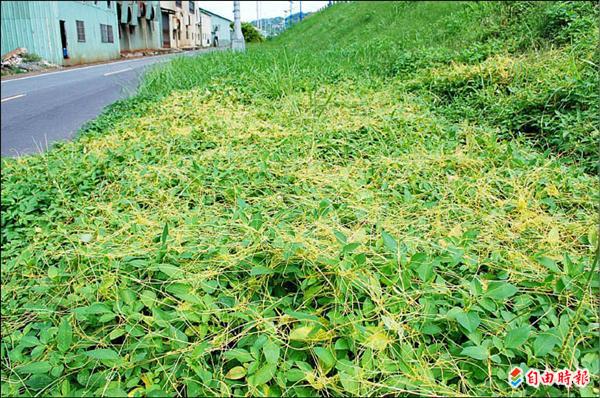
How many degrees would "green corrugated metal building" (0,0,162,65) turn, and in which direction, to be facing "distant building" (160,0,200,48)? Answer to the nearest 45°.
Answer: approximately 45° to its left

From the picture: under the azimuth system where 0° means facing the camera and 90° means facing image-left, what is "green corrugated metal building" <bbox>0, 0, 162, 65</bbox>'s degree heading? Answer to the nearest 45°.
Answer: approximately 315°

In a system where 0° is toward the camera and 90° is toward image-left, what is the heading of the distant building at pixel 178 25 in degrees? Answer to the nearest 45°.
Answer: approximately 315°

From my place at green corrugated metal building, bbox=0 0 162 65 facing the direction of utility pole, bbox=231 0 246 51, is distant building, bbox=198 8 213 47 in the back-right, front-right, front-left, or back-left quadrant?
front-left

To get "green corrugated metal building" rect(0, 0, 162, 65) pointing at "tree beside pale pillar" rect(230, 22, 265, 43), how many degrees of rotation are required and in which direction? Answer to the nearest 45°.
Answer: approximately 90° to its left

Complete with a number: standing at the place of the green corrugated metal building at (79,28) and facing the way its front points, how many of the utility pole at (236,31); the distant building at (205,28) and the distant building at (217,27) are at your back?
0

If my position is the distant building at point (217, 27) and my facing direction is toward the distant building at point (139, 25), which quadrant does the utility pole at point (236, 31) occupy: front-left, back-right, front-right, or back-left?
front-left

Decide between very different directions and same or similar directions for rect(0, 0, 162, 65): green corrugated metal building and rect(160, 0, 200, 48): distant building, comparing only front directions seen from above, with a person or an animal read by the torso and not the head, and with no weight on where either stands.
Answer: same or similar directions

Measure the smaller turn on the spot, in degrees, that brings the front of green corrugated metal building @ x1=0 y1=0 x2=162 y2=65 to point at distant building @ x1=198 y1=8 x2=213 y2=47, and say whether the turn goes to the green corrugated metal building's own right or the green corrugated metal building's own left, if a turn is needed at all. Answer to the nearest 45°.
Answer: approximately 45° to the green corrugated metal building's own left

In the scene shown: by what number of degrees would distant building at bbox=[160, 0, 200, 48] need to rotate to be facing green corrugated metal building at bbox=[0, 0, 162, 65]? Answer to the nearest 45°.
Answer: approximately 135° to its right

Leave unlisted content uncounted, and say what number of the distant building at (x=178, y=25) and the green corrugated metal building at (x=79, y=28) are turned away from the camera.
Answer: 0

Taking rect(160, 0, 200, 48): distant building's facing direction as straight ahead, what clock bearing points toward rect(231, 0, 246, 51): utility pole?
The utility pole is roughly at 1 o'clock from the distant building.

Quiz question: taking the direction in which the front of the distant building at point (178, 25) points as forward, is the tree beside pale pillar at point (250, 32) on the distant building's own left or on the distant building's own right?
on the distant building's own left
